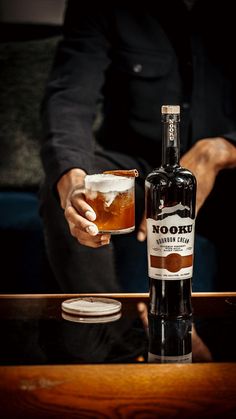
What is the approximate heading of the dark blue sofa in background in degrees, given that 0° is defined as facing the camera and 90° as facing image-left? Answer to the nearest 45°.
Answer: approximately 0°

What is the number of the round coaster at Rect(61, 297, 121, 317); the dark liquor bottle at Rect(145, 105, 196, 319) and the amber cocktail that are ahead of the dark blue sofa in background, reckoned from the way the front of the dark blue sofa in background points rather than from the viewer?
3

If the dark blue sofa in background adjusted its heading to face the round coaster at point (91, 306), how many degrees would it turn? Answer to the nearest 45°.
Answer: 0° — it already faces it

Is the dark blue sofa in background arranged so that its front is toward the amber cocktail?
yes

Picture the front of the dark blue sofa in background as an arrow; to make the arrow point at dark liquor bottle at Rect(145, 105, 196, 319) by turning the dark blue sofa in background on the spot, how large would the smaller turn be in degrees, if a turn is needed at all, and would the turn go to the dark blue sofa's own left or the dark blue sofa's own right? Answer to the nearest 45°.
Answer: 0° — it already faces it
